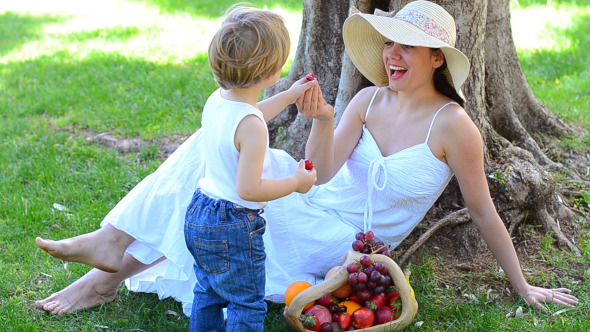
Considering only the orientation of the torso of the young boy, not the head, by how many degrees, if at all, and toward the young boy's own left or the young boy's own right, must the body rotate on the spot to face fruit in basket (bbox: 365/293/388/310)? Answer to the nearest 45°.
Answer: approximately 45° to the young boy's own right

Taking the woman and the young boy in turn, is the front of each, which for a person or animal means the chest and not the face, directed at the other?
yes

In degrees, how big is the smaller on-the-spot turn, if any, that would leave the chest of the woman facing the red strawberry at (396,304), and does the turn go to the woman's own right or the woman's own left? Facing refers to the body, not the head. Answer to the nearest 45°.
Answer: approximately 45° to the woman's own left

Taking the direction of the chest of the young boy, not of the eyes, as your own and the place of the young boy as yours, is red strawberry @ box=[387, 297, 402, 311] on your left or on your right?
on your right

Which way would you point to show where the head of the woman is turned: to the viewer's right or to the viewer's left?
to the viewer's left

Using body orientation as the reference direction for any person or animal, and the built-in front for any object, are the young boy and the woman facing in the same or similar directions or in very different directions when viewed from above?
very different directions

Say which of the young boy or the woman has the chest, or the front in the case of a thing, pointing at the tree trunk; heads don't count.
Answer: the young boy

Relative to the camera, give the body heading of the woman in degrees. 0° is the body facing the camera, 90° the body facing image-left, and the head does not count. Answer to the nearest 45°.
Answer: approximately 45°

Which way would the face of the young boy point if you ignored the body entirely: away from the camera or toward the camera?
away from the camera

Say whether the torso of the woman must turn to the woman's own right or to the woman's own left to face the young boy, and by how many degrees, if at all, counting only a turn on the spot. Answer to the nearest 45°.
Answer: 0° — they already face them

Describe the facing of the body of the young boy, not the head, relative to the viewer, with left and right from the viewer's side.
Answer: facing away from the viewer and to the right of the viewer
